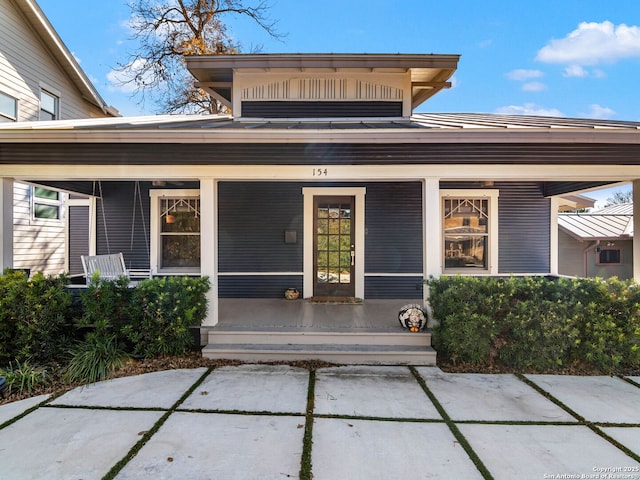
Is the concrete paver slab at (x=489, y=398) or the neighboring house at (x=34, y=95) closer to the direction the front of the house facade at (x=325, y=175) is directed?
the concrete paver slab

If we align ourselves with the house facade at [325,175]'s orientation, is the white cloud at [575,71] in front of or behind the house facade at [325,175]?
behind

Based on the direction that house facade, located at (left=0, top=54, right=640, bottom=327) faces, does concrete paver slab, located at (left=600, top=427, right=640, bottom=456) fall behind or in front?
in front

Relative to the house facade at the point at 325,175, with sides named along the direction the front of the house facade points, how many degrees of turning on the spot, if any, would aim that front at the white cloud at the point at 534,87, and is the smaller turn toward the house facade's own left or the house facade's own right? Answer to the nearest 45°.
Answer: approximately 135° to the house facade's own left

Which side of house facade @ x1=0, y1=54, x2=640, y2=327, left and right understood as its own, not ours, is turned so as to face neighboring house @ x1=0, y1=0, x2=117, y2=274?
right

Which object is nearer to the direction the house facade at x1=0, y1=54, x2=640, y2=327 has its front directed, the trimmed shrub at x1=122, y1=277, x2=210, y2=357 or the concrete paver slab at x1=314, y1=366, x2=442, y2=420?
the concrete paver slab

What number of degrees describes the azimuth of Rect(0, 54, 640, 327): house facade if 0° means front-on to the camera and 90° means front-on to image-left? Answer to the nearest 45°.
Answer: approximately 0°

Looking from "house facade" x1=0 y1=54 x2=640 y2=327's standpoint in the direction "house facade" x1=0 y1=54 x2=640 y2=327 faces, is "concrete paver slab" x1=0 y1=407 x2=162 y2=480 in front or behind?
in front

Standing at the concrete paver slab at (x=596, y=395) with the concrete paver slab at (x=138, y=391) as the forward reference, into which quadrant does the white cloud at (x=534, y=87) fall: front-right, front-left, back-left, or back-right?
back-right

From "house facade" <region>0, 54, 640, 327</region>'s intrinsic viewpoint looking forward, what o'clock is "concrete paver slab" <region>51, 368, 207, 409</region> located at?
The concrete paver slab is roughly at 1 o'clock from the house facade.

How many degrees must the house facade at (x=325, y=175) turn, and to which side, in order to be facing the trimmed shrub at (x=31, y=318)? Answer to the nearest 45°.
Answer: approximately 45° to its right

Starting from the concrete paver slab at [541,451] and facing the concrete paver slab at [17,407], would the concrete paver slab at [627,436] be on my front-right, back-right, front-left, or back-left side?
back-right
